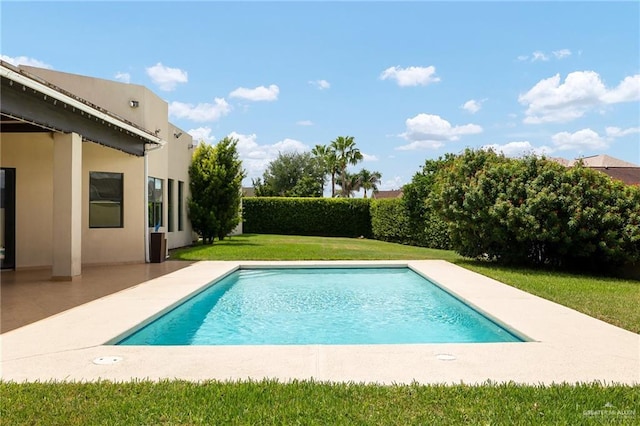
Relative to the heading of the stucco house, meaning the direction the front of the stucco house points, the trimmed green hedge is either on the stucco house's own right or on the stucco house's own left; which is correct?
on the stucco house's own left

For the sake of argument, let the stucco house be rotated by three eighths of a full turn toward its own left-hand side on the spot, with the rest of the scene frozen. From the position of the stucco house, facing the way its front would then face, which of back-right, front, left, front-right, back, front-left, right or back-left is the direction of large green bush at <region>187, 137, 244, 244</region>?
front-right

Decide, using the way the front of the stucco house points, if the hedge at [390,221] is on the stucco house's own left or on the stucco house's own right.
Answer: on the stucco house's own left

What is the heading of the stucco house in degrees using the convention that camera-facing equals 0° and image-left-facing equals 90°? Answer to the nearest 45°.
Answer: approximately 315°

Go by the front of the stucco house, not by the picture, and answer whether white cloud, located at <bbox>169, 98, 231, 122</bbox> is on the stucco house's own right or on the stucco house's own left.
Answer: on the stucco house's own left

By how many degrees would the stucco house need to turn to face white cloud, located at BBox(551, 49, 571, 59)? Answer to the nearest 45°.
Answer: approximately 45° to its left

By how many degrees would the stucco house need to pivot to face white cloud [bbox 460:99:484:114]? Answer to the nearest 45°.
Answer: approximately 45° to its left

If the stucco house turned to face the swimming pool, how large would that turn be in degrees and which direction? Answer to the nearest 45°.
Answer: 0° — it already faces it
